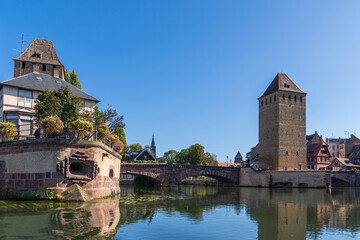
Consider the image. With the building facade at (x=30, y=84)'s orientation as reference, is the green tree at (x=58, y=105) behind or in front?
in front

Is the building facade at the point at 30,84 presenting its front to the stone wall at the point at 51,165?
yes

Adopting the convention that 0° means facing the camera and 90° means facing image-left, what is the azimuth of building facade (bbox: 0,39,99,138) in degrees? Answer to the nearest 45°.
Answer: approximately 0°

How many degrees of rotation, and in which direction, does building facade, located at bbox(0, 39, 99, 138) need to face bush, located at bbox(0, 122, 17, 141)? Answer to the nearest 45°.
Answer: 0° — it already faces it

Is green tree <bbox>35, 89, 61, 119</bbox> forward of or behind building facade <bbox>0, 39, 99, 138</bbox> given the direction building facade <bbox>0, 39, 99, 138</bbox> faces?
forward

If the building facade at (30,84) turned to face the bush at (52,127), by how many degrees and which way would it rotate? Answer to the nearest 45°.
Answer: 0° — it already faces it

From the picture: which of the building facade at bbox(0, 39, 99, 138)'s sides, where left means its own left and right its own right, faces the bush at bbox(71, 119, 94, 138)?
front
